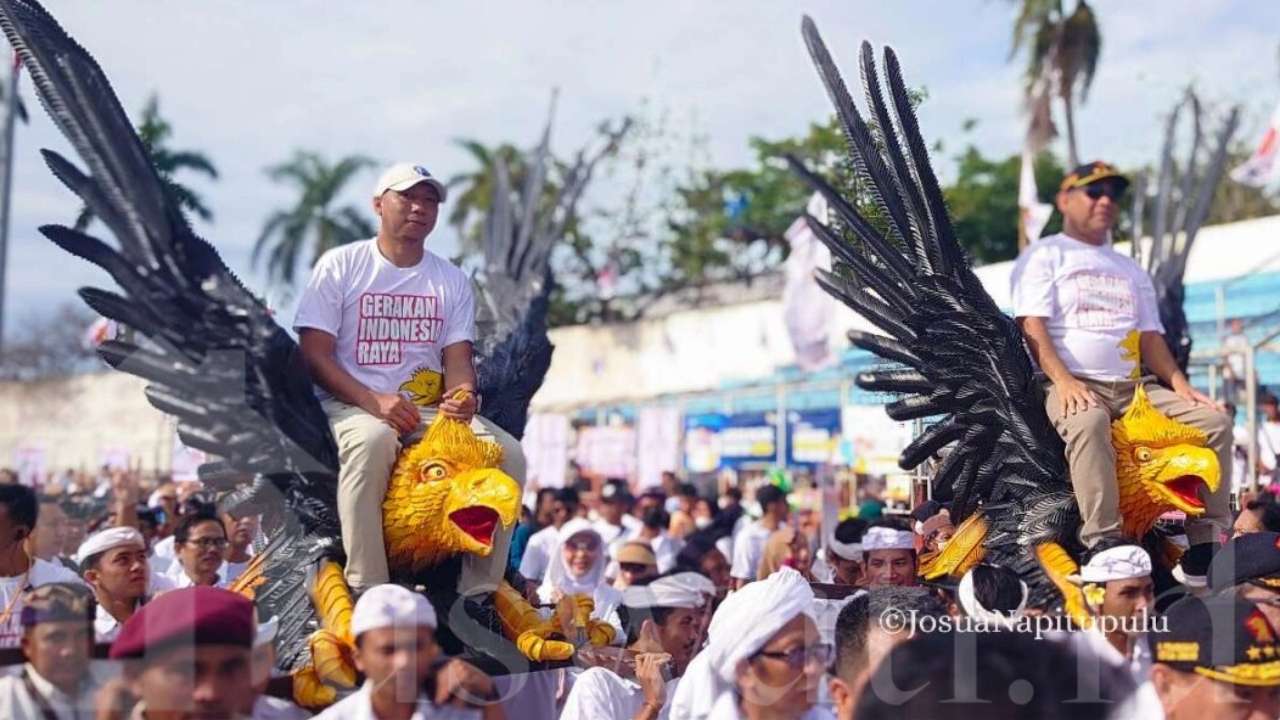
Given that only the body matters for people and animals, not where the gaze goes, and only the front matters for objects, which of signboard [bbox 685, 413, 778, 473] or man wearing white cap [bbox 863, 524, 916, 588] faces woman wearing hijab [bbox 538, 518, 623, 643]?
the signboard

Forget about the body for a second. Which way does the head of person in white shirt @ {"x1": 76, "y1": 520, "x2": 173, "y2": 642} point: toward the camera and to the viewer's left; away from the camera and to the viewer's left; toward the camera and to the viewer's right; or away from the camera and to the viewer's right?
toward the camera and to the viewer's right

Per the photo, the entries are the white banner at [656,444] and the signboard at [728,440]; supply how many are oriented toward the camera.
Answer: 2

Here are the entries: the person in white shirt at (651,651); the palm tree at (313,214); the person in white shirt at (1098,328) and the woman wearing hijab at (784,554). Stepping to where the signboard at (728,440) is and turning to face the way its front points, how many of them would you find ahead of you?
3

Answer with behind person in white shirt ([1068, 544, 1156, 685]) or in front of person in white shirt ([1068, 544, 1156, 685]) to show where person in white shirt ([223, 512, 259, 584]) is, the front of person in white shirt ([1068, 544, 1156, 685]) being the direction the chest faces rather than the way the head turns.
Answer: behind

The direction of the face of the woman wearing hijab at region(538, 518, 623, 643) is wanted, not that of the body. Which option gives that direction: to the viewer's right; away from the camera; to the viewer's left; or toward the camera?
toward the camera

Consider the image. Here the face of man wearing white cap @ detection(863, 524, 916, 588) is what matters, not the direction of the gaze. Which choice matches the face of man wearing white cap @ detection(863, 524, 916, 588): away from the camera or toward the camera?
toward the camera

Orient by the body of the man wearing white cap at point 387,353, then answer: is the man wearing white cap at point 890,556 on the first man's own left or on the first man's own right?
on the first man's own left

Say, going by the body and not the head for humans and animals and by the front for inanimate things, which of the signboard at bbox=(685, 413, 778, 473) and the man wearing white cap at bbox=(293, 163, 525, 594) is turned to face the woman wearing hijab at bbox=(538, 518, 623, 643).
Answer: the signboard

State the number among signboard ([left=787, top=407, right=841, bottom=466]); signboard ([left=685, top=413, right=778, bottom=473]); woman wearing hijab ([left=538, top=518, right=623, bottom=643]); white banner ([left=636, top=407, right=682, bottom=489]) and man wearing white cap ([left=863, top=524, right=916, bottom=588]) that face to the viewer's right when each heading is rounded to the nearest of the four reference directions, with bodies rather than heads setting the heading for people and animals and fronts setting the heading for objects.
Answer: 0

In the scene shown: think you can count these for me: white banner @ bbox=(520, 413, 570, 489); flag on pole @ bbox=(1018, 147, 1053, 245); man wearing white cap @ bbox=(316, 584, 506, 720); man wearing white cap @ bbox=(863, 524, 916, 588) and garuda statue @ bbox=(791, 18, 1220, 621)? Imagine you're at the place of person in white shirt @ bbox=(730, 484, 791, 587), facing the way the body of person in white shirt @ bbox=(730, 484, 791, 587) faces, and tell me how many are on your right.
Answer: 3

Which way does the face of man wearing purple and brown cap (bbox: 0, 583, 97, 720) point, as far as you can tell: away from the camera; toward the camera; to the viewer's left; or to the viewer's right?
toward the camera

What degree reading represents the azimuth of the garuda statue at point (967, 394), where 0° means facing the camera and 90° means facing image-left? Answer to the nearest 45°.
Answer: approximately 315°

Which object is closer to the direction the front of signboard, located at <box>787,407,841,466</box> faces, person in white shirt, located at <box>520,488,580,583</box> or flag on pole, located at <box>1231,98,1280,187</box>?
the person in white shirt

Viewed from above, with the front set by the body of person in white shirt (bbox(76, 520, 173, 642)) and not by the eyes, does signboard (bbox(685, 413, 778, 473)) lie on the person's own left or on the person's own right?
on the person's own left

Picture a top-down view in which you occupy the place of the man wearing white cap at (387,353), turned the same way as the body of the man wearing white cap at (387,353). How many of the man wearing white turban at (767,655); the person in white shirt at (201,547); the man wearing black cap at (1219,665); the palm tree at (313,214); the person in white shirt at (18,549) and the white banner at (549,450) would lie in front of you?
2

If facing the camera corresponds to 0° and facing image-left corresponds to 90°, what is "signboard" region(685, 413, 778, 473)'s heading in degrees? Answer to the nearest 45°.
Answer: approximately 0°
